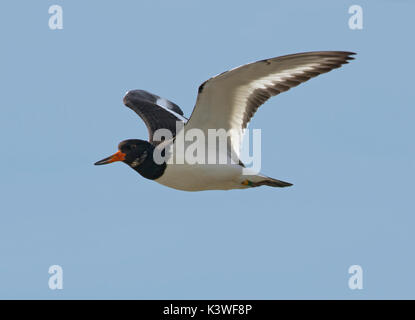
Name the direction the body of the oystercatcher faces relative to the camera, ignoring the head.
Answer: to the viewer's left
